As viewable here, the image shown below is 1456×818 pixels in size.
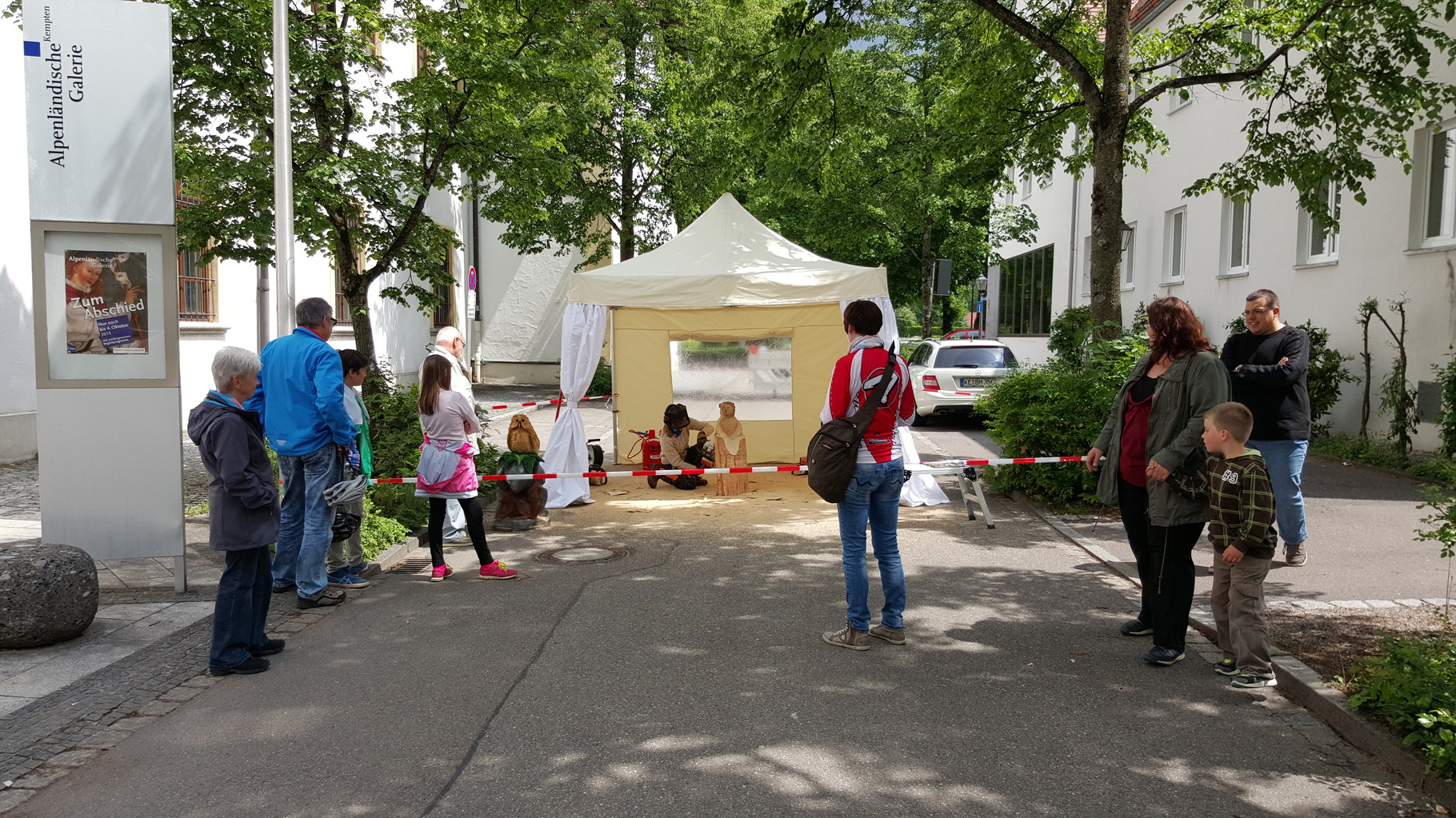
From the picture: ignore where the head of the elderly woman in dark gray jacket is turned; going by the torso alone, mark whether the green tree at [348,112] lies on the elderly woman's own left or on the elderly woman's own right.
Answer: on the elderly woman's own left

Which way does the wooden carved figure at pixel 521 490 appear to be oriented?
toward the camera

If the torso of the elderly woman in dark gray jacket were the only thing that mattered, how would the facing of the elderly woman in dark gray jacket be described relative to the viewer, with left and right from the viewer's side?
facing to the right of the viewer

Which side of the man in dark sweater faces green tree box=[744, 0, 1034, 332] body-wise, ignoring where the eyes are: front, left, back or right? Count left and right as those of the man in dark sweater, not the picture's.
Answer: right

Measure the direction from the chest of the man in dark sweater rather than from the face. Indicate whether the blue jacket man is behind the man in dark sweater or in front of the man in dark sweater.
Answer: in front

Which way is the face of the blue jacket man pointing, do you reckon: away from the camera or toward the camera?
away from the camera

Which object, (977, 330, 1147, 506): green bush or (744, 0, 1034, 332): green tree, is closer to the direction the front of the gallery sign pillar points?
the green bush

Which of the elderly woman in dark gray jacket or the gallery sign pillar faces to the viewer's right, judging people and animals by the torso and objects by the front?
the elderly woman in dark gray jacket

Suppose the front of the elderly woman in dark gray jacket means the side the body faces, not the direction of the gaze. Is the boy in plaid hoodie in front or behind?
in front

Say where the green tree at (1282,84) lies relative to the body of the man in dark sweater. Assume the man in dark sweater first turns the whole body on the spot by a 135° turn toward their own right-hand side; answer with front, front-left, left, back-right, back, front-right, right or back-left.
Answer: front

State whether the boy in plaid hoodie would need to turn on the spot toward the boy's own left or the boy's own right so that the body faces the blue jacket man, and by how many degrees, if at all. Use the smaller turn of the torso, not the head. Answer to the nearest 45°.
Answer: approximately 45° to the boy's own right

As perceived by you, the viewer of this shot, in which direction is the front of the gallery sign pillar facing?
facing the viewer

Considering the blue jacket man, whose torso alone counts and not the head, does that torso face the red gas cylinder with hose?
yes

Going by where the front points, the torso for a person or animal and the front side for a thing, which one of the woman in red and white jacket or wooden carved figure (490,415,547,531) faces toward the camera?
the wooden carved figure

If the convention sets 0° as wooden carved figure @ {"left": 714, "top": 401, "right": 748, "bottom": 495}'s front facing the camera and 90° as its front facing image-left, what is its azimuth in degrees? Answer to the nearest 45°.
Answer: approximately 0°

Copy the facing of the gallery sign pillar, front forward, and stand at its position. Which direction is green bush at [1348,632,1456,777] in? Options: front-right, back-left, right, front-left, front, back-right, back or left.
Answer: front-left
